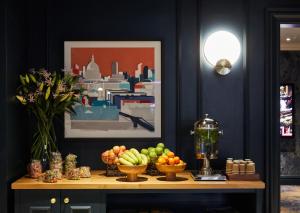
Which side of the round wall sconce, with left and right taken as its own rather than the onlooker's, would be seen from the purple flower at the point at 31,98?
right

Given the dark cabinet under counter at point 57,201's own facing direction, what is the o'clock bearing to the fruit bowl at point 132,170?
The fruit bowl is roughly at 9 o'clock from the dark cabinet under counter.

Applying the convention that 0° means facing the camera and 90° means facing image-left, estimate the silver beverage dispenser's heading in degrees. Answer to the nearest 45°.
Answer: approximately 0°

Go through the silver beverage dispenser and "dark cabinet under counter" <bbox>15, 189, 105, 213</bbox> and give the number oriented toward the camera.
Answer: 2

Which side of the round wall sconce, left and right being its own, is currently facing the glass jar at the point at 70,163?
right

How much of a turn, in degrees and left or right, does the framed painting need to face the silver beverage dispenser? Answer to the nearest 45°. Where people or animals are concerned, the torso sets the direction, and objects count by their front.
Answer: approximately 45° to its left
